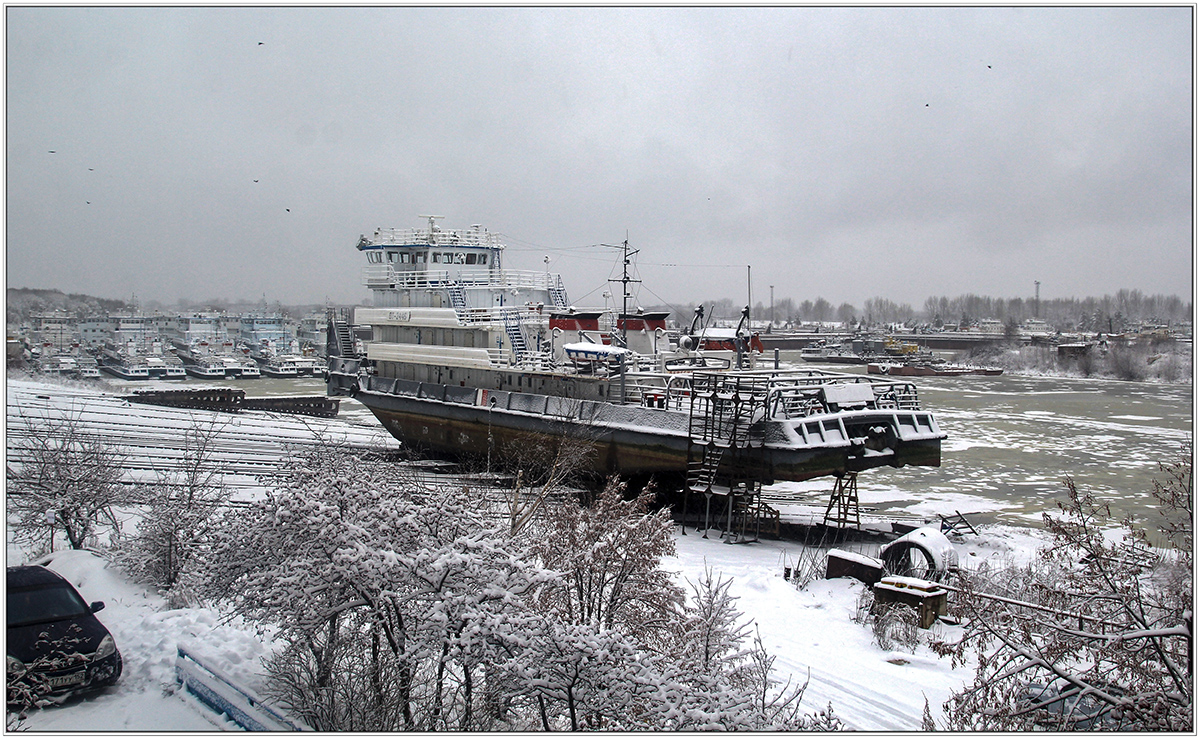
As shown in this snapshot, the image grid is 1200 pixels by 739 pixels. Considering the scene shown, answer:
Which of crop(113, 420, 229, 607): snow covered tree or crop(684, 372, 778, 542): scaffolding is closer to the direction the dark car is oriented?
the scaffolding

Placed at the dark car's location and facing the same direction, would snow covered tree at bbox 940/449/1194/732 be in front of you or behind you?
in front

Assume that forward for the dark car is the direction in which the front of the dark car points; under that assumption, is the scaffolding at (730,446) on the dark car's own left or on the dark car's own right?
on the dark car's own left

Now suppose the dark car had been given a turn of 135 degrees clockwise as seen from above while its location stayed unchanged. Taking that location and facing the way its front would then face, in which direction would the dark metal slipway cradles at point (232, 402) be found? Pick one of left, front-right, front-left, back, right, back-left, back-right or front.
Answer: right

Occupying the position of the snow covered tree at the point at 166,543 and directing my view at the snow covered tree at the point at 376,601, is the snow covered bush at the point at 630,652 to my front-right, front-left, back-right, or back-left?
front-left

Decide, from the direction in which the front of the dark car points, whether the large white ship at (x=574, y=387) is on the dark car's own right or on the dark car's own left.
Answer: on the dark car's own left
